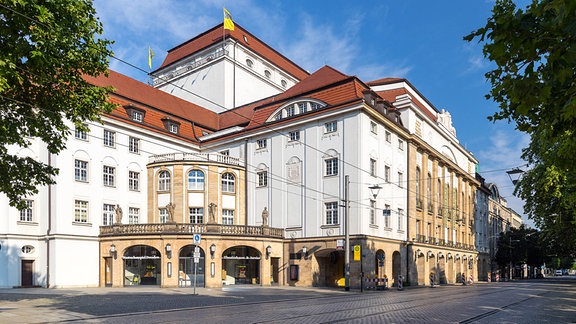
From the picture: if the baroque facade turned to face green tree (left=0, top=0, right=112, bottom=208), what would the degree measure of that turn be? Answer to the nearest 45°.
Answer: approximately 45° to its right

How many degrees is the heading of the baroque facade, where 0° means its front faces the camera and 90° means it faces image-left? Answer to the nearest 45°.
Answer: approximately 315°
